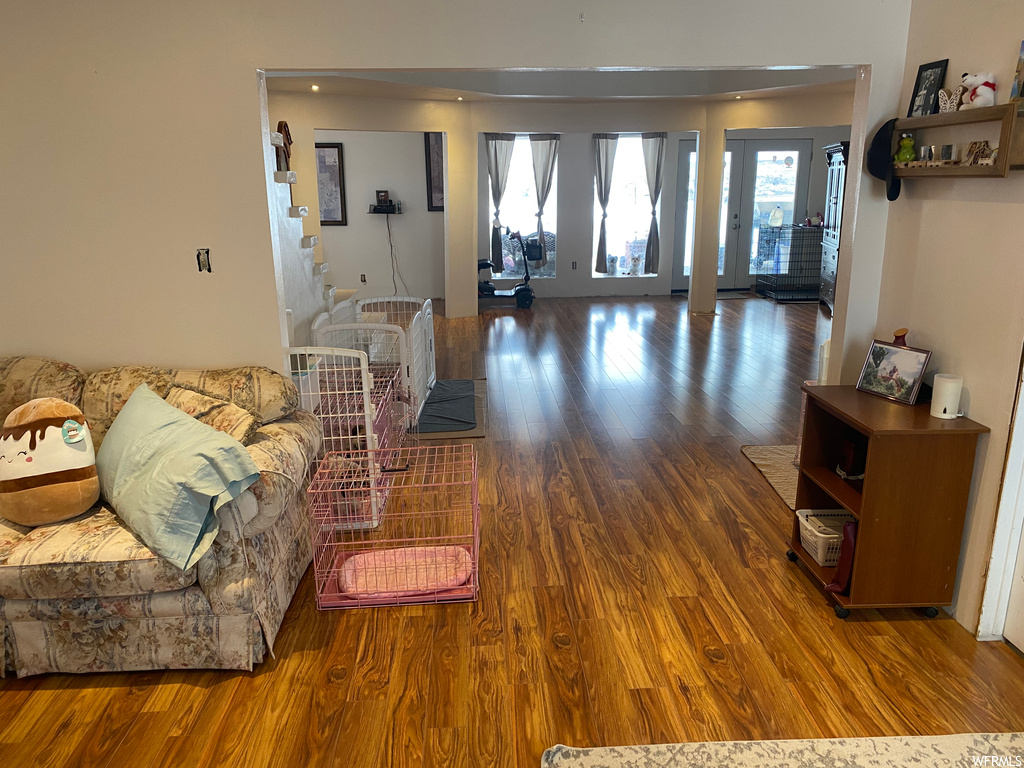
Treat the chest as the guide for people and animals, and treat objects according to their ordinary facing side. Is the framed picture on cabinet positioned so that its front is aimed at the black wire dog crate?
no

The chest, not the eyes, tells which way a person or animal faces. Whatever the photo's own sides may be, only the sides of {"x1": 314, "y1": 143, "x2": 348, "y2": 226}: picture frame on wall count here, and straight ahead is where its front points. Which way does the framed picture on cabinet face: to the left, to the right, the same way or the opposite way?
to the right

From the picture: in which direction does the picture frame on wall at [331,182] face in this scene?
toward the camera

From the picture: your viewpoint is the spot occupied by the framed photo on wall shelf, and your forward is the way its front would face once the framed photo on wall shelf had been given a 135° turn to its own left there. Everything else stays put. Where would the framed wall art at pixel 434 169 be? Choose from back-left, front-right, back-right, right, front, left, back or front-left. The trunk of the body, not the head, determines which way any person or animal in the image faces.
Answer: back-left

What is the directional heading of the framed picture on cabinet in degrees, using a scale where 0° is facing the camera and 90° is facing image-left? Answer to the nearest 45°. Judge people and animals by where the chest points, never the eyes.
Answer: approximately 45°

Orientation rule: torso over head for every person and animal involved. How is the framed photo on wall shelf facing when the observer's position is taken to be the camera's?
facing the viewer and to the left of the viewer

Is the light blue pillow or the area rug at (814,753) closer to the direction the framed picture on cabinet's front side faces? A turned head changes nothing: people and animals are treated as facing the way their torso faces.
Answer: the light blue pillow

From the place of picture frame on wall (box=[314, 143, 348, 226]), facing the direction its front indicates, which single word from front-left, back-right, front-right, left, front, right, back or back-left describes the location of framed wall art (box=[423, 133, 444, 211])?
left

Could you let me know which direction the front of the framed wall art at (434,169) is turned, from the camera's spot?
facing the viewer

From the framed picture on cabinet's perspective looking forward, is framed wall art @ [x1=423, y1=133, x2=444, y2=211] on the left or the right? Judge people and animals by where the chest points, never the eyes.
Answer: on its right

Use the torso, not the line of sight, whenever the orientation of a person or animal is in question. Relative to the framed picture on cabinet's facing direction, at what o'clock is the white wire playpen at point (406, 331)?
The white wire playpen is roughly at 2 o'clock from the framed picture on cabinet.

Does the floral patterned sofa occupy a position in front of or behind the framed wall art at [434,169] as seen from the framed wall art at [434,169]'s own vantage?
in front

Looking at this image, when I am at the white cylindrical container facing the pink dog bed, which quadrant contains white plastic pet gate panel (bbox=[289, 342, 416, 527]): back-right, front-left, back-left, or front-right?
front-right

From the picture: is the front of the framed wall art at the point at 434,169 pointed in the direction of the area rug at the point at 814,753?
yes

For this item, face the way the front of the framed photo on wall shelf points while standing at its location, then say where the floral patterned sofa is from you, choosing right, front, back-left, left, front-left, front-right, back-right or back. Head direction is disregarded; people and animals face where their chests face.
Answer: front

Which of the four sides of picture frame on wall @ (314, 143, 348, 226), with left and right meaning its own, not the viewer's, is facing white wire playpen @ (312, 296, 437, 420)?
front
